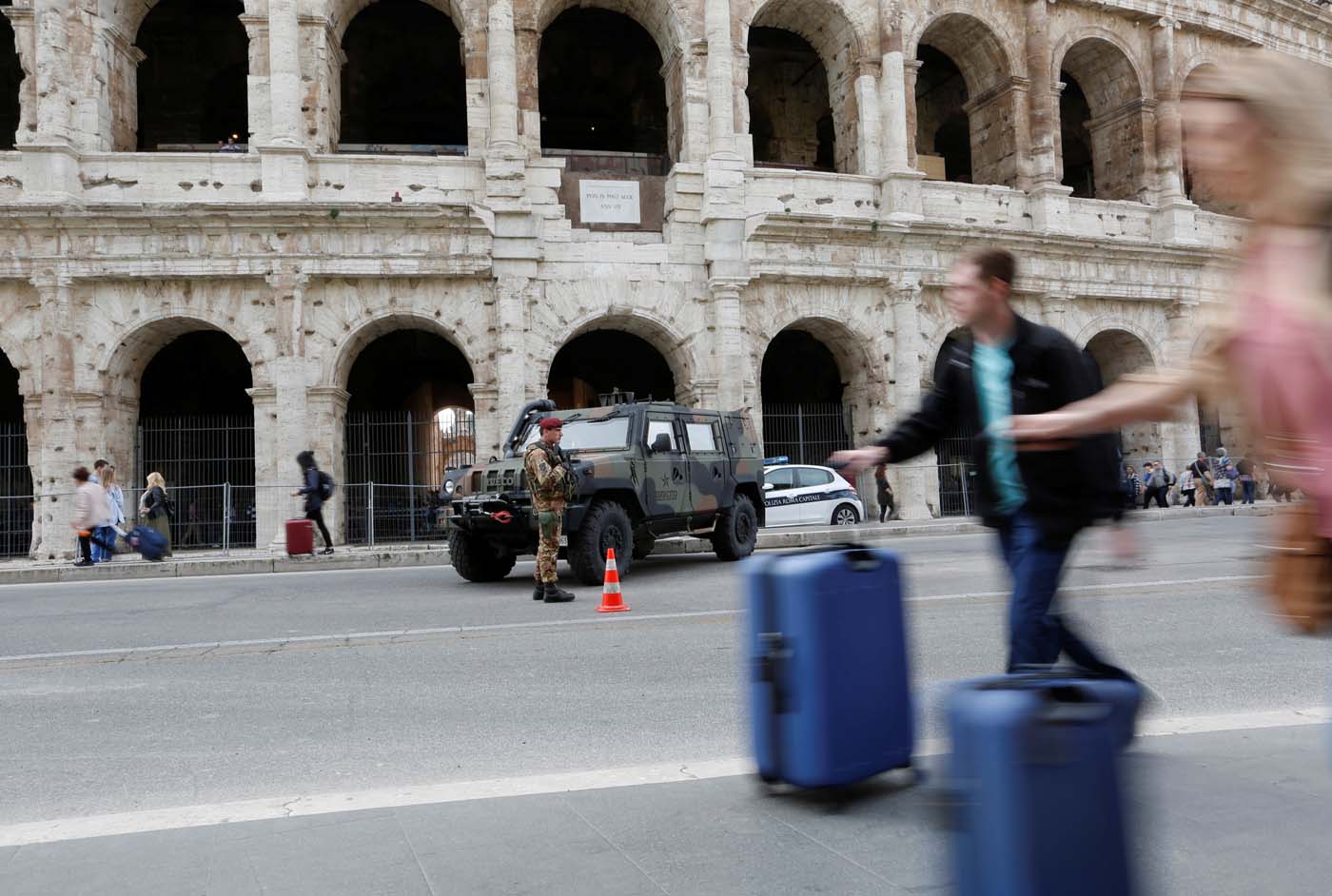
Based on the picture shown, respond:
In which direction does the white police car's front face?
to the viewer's left

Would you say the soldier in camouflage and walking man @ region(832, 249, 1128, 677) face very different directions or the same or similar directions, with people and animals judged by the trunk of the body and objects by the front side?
very different directions

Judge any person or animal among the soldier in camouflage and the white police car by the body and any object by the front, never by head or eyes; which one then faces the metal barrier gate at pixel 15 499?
the white police car
